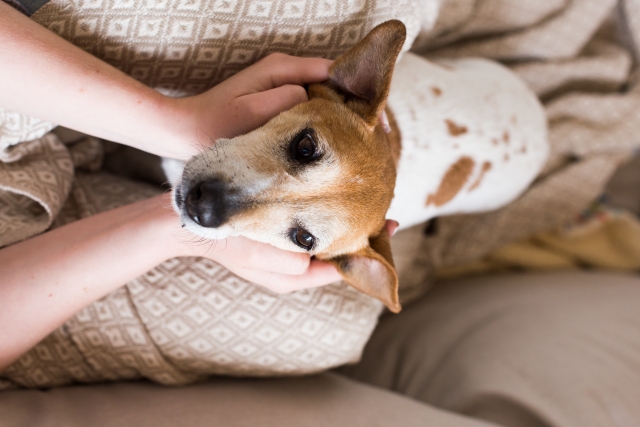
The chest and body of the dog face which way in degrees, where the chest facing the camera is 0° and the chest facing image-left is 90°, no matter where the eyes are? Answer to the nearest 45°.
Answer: approximately 90°
